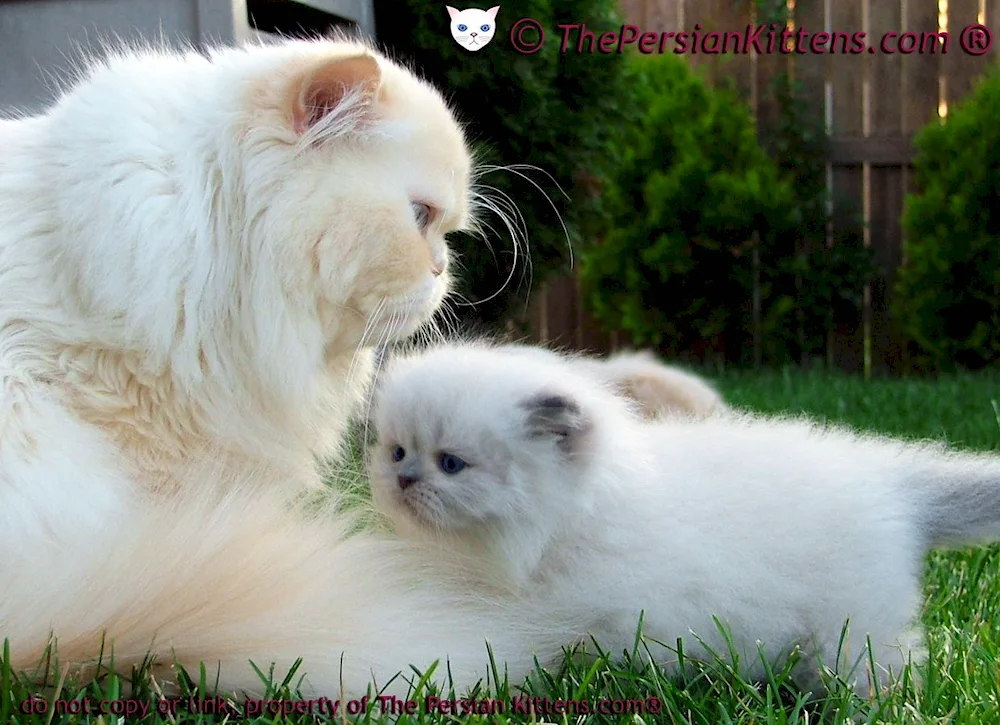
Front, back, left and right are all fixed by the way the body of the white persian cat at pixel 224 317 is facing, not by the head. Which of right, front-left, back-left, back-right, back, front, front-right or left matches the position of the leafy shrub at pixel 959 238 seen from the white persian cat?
front-left

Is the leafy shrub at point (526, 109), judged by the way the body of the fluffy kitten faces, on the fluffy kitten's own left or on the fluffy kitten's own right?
on the fluffy kitten's own right

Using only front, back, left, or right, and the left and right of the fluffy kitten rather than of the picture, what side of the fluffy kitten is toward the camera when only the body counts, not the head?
left

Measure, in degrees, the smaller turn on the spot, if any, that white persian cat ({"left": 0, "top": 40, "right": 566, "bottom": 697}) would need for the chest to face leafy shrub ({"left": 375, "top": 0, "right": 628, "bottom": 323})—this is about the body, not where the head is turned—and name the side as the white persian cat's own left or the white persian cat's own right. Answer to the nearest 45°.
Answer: approximately 45° to the white persian cat's own left

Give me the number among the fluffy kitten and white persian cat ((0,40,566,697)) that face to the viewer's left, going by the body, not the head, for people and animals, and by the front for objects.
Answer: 1

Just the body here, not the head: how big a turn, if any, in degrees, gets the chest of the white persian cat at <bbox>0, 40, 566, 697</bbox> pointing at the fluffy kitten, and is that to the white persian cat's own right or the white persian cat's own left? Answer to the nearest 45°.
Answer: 0° — it already faces it

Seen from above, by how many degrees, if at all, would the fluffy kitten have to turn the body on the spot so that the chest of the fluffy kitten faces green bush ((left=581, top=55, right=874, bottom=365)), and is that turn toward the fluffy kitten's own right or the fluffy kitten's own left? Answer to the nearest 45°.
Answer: approximately 90° to the fluffy kitten's own right

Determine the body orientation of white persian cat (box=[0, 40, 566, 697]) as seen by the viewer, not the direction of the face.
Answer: to the viewer's right

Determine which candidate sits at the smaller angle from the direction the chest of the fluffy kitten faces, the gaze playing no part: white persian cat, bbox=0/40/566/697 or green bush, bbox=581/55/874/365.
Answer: the white persian cat

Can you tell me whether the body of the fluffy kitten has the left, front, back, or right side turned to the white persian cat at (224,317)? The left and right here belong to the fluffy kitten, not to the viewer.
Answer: front

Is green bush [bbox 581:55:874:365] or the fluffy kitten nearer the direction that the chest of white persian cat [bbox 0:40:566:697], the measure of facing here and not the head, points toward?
the fluffy kitten

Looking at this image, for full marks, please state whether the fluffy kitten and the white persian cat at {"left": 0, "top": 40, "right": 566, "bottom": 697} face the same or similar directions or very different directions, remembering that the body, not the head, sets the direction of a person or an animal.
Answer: very different directions

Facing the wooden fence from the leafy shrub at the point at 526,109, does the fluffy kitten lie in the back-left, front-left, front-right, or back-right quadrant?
back-right
